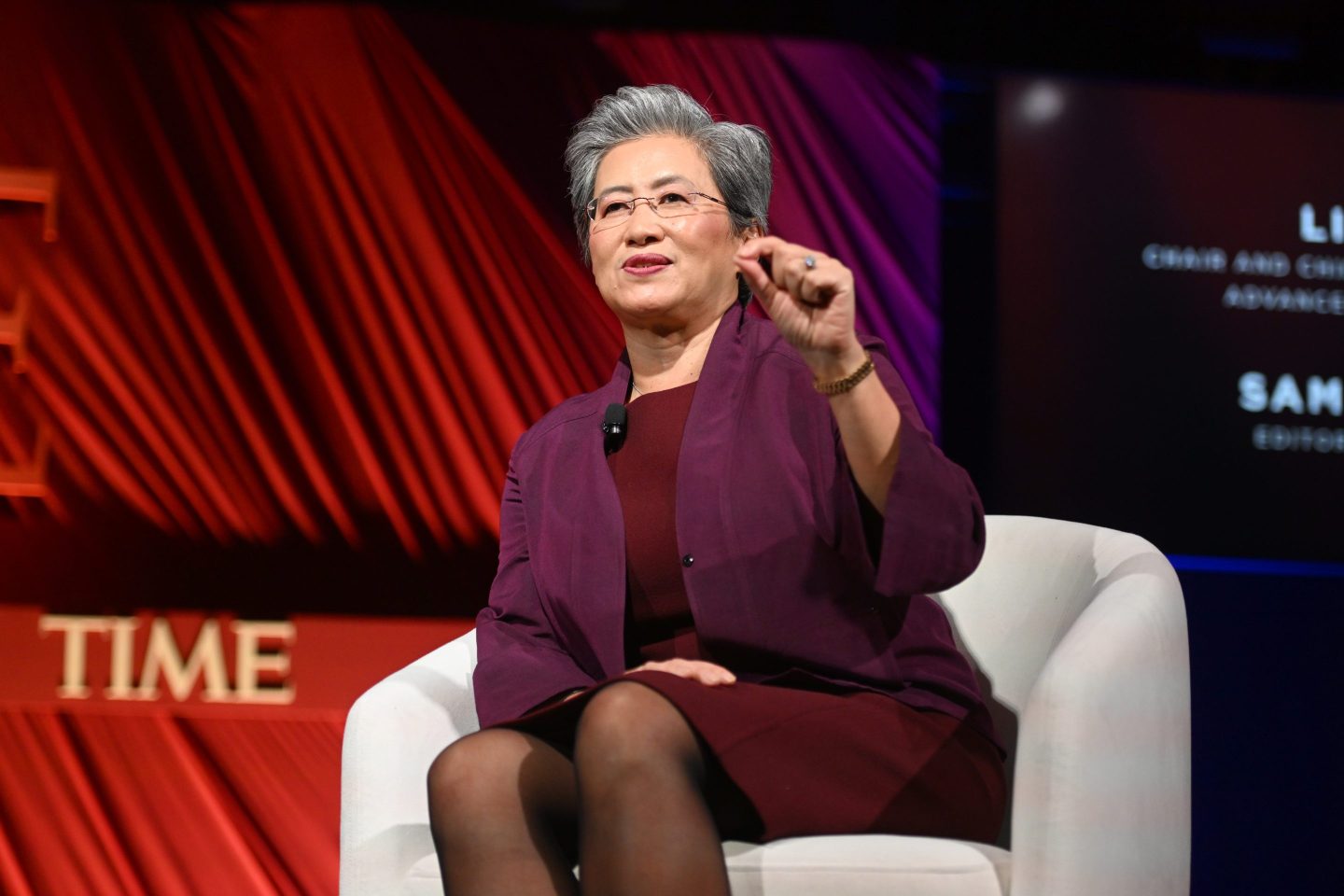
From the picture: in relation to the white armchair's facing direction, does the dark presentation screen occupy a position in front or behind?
behind

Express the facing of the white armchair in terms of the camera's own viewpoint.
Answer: facing the viewer and to the left of the viewer

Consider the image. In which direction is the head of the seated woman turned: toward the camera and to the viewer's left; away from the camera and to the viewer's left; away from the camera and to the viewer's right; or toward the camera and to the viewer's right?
toward the camera and to the viewer's left

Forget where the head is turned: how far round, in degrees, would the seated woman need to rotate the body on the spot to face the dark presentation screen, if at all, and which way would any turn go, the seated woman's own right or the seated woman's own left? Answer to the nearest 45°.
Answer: approximately 180°
